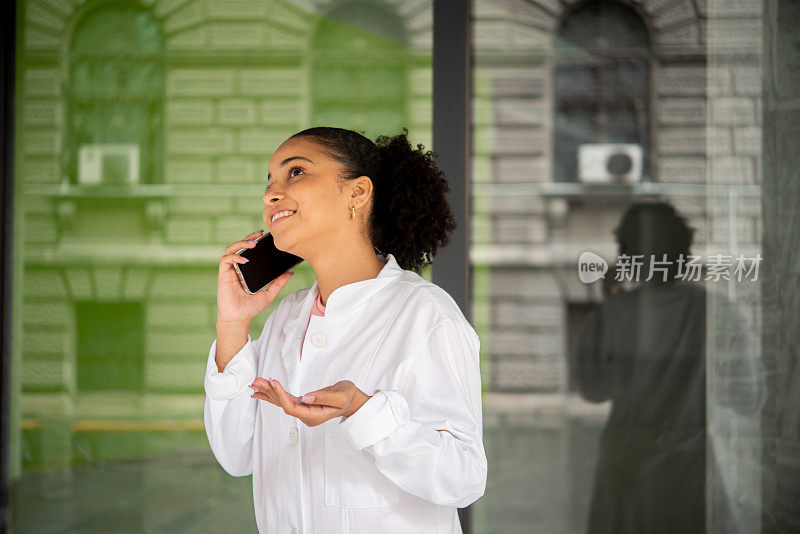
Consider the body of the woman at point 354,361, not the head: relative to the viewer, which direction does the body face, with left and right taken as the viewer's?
facing the viewer and to the left of the viewer

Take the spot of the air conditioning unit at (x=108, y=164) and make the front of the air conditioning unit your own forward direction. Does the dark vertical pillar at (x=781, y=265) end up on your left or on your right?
on your left

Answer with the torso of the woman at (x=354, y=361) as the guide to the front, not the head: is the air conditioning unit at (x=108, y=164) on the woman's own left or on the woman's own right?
on the woman's own right

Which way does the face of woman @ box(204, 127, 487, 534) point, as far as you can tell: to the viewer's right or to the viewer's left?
to the viewer's left

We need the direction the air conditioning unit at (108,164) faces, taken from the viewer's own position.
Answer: facing the viewer

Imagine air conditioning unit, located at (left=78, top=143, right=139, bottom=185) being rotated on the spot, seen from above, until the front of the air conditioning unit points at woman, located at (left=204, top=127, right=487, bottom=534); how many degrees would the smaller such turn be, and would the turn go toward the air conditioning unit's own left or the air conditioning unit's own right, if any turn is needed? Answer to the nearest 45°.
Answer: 0° — it already faces them

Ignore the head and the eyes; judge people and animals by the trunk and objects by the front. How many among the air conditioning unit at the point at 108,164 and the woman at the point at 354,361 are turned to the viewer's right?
0
